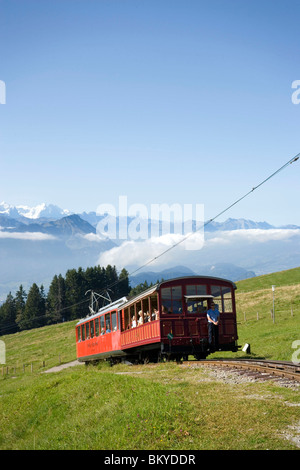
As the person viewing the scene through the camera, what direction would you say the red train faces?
facing the viewer and to the right of the viewer

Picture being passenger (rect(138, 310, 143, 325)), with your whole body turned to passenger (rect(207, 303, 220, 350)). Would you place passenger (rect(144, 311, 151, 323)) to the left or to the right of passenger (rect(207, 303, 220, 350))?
right

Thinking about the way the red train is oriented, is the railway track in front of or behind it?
in front
